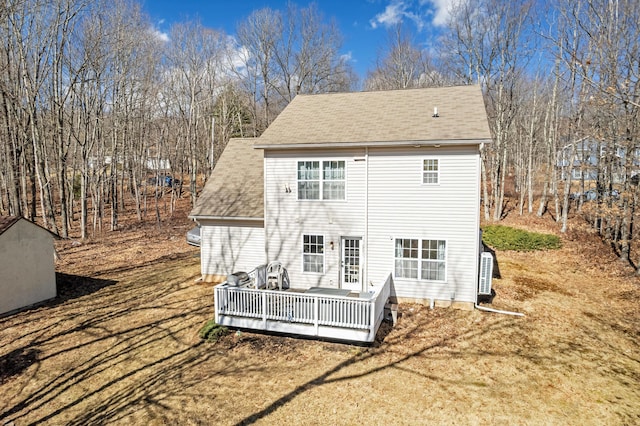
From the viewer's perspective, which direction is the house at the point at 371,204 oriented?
away from the camera

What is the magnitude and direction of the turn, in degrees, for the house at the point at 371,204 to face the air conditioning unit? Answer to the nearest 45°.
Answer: approximately 90° to its right
